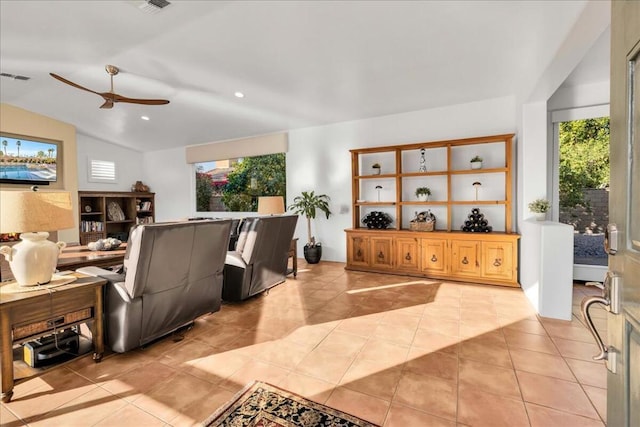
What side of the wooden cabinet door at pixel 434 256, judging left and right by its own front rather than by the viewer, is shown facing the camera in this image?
front

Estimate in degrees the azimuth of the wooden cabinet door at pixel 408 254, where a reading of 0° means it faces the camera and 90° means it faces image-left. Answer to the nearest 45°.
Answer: approximately 0°

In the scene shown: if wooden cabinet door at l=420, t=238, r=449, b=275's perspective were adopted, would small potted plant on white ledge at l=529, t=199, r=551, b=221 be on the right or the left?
on its left

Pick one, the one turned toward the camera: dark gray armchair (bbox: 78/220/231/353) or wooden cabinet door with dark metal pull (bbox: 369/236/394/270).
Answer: the wooden cabinet door with dark metal pull

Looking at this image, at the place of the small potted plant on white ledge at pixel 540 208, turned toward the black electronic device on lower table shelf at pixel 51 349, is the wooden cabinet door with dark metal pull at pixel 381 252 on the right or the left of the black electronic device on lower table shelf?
right

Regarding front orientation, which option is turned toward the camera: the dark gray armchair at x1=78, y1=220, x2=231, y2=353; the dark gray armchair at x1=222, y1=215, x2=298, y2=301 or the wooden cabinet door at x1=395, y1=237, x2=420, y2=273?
the wooden cabinet door

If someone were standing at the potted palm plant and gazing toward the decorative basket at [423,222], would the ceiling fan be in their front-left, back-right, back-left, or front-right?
back-right

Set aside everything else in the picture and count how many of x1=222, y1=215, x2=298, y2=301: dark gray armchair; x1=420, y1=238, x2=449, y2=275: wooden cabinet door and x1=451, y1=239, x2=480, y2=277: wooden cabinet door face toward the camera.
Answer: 2

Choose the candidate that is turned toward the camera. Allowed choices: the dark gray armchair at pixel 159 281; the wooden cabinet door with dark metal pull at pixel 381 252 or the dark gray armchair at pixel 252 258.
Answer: the wooden cabinet door with dark metal pull

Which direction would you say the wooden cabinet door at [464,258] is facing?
toward the camera

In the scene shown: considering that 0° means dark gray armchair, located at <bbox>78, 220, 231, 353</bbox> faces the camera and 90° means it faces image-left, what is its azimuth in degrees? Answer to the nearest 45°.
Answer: approximately 135°

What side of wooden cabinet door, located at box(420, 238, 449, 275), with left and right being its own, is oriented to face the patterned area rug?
front

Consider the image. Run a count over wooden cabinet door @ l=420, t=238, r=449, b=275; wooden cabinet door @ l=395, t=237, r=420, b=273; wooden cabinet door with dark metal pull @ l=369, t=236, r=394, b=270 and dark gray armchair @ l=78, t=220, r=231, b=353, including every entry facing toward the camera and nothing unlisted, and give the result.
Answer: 3

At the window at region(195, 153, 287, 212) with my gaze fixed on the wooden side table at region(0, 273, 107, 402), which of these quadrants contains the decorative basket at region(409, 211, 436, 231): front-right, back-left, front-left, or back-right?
front-left

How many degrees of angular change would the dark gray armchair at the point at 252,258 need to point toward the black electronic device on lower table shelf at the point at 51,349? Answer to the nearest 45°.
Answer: approximately 90° to its left

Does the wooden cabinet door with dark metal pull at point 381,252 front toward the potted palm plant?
no

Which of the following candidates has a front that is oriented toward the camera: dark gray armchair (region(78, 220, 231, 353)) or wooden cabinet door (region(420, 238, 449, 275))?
the wooden cabinet door

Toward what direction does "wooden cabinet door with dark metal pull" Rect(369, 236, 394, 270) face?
toward the camera
